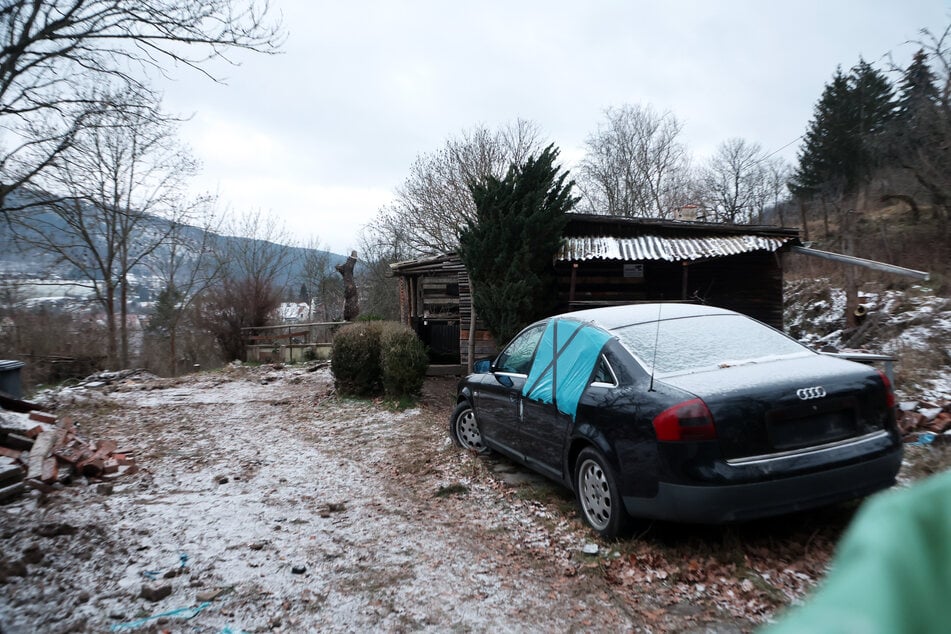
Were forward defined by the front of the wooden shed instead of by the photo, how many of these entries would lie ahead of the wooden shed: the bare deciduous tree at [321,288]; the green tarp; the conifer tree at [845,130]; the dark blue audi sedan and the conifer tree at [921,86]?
2

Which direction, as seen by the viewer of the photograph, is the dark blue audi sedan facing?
facing away from the viewer and to the left of the viewer

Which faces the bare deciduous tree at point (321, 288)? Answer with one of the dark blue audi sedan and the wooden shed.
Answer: the dark blue audi sedan

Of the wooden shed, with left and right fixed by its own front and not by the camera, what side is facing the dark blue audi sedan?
front

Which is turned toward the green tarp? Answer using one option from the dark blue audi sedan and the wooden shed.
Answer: the wooden shed

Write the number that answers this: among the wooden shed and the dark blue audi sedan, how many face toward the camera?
1

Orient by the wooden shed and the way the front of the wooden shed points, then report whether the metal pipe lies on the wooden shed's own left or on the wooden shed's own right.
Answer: on the wooden shed's own left

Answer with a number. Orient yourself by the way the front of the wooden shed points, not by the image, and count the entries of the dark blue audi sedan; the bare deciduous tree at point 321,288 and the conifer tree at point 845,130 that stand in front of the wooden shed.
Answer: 1

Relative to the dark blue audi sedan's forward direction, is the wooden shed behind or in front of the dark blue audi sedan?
in front

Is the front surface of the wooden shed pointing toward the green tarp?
yes

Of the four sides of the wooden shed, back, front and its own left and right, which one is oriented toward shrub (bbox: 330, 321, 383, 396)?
right

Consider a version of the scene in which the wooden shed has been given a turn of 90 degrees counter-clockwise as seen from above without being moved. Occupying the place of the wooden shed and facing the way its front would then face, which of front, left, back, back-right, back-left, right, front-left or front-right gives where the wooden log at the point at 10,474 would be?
back-right

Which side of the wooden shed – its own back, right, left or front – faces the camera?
front
